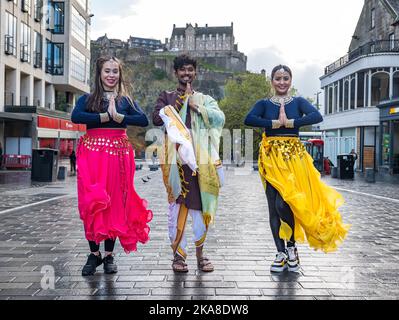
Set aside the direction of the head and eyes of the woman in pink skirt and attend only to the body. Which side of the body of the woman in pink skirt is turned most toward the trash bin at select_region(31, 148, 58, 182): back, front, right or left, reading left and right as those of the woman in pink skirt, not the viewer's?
back

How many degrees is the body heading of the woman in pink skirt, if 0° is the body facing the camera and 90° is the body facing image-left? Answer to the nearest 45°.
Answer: approximately 0°

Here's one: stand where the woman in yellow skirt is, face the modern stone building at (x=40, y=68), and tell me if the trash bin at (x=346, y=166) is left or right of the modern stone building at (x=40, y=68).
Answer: right

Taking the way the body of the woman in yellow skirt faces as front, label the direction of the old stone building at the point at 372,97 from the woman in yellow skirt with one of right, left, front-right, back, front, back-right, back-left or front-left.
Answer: back

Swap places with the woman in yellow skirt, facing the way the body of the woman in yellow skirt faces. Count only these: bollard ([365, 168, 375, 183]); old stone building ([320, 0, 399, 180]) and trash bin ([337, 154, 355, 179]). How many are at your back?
3

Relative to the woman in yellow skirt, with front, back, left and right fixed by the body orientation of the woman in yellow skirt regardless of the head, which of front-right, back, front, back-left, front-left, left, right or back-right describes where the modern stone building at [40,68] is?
back-right

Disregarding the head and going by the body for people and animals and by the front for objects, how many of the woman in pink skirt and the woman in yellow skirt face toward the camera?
2

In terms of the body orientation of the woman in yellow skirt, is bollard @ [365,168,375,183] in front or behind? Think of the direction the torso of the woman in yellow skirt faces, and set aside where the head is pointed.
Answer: behind

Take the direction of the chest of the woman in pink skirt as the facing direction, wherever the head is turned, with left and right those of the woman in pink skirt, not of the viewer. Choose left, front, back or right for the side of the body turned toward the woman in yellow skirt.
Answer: left

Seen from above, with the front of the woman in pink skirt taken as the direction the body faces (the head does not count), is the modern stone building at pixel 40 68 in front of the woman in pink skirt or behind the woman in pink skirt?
behind
